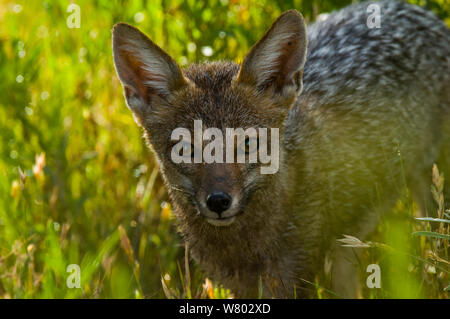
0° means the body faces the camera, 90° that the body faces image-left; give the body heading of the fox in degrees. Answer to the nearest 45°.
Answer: approximately 45°
